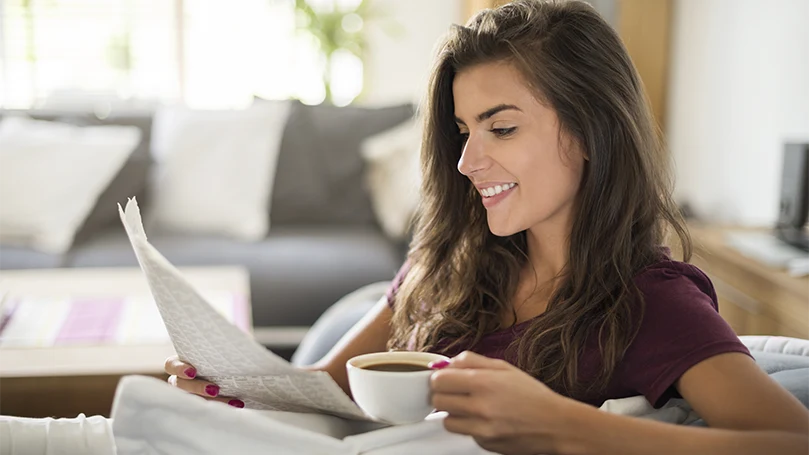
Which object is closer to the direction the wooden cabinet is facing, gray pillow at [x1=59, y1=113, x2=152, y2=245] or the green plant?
the gray pillow

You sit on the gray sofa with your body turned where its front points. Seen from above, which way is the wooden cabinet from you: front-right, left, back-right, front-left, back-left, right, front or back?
front-left

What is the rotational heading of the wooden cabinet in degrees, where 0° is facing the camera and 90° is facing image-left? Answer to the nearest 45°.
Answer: approximately 45°

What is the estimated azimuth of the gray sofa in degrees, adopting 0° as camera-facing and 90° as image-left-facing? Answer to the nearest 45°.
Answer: approximately 0°

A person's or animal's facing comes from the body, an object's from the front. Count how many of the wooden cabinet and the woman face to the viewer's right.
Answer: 0

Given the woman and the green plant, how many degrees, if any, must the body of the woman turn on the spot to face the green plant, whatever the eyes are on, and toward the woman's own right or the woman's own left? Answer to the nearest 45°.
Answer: approximately 135° to the woman's own right

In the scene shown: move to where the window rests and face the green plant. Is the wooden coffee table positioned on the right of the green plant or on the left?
right

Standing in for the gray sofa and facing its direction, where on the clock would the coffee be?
The coffee is roughly at 12 o'clock from the gray sofa.

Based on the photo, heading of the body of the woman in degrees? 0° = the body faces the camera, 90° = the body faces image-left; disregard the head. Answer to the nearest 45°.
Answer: approximately 45°

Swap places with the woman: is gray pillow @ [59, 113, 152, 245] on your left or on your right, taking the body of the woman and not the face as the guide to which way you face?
on your right
